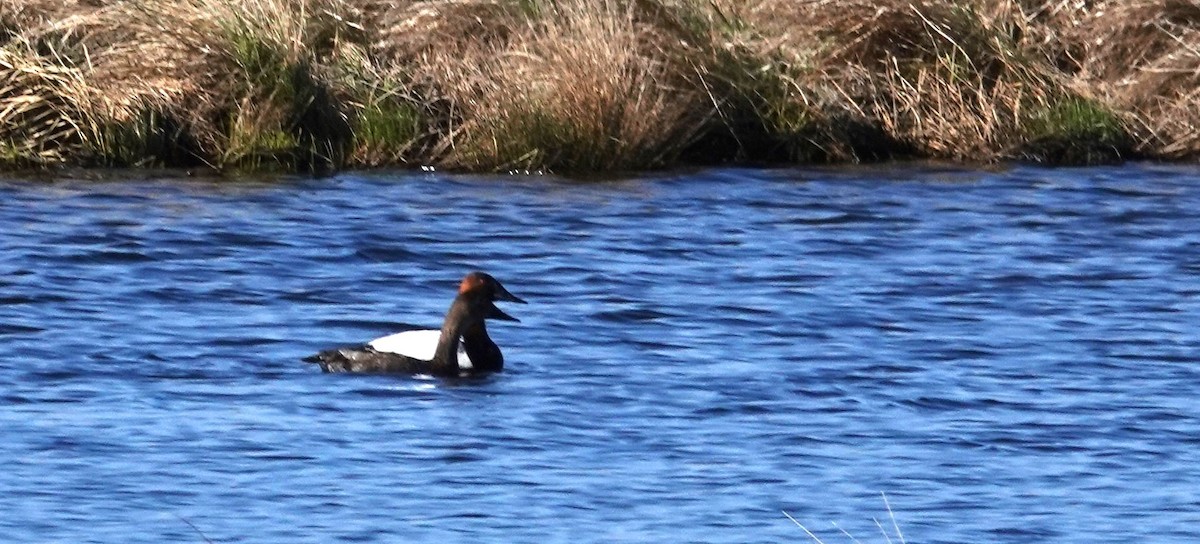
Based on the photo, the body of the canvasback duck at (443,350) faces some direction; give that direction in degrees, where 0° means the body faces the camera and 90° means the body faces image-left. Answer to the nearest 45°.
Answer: approximately 270°

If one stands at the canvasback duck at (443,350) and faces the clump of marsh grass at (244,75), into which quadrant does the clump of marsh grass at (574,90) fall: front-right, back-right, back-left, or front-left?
front-right

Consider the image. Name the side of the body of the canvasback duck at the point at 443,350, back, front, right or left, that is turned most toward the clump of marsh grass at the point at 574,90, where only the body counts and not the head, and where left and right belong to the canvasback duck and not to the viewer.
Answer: left

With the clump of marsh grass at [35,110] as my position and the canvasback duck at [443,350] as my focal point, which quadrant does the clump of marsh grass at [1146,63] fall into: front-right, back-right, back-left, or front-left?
front-left

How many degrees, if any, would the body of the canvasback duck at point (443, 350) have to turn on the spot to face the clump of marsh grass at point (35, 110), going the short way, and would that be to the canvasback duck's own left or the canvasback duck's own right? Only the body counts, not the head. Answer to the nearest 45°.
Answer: approximately 135° to the canvasback duck's own left

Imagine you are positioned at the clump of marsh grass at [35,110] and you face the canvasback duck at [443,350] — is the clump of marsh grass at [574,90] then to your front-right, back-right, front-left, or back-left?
front-left

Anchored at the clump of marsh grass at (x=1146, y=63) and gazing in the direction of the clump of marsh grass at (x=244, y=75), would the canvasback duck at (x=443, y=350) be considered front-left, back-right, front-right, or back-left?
front-left

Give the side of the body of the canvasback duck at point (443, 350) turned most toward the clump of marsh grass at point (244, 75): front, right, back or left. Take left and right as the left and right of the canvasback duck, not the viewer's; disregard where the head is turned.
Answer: left
